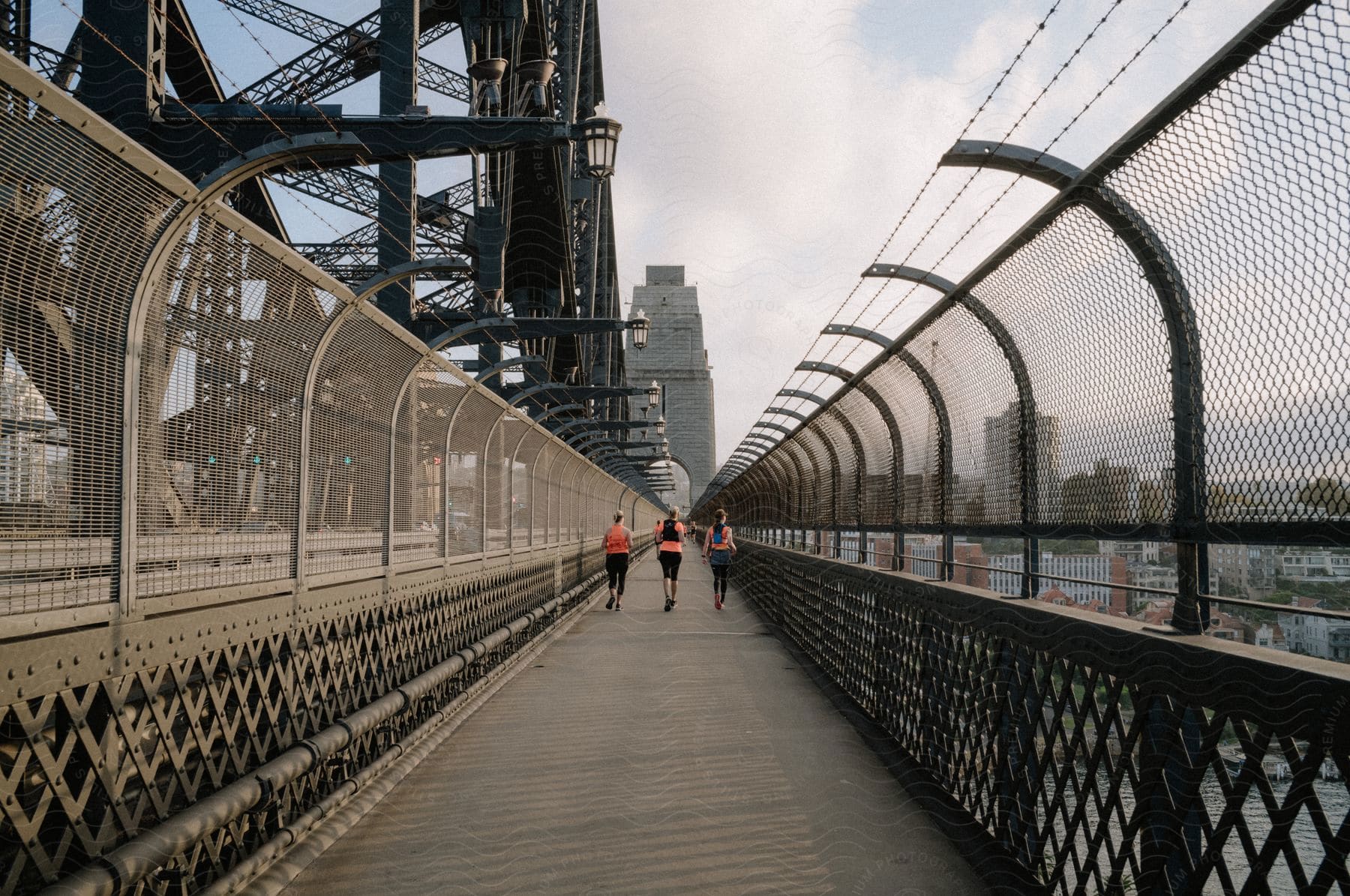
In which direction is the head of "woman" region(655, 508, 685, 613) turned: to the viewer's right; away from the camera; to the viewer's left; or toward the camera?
away from the camera

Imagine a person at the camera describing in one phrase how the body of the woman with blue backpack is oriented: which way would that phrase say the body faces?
away from the camera

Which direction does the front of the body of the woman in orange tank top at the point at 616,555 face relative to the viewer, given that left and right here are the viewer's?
facing away from the viewer

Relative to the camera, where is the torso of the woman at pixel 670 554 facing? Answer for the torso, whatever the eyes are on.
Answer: away from the camera

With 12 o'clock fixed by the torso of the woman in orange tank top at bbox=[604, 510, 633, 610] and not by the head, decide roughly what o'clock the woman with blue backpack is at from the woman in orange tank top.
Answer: The woman with blue backpack is roughly at 3 o'clock from the woman in orange tank top.
